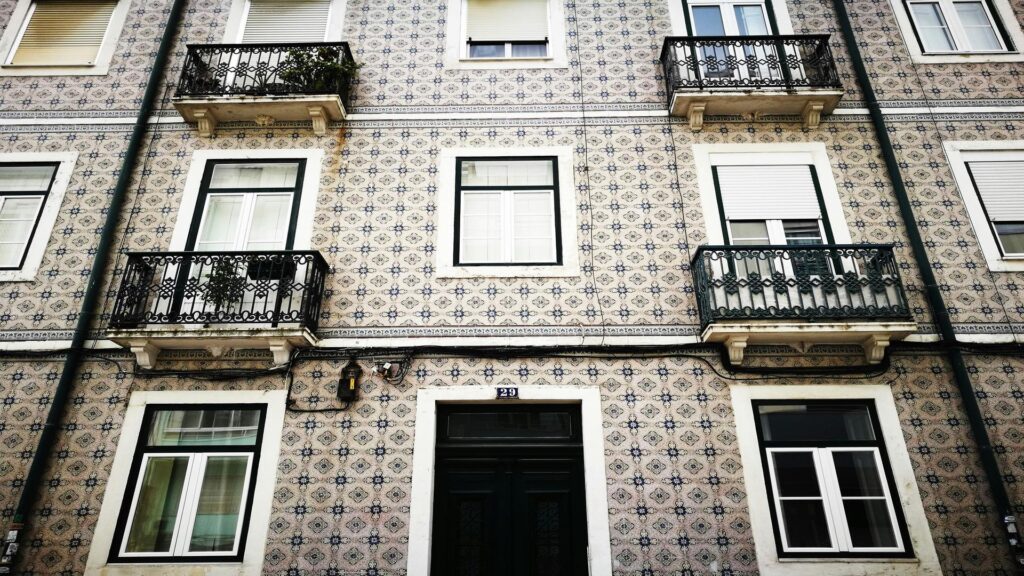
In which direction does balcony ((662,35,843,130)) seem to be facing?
toward the camera

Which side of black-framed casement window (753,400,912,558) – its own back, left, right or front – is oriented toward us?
front

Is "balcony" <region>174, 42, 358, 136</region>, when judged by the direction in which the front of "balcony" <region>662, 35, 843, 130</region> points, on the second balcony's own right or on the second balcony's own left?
on the second balcony's own right

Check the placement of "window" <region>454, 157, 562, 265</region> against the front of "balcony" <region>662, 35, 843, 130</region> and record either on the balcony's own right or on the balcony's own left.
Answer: on the balcony's own right

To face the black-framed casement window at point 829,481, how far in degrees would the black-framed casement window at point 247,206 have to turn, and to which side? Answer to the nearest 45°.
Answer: approximately 45° to its left

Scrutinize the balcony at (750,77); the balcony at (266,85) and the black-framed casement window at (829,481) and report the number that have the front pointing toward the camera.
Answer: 3

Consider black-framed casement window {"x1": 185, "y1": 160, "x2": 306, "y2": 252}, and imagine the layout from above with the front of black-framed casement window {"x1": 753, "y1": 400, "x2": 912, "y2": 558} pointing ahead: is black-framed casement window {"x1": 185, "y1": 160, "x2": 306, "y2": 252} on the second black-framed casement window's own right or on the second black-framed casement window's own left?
on the second black-framed casement window's own right

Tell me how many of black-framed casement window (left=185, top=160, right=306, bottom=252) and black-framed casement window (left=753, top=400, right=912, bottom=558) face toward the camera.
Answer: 2

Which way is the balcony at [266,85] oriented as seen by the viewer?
toward the camera

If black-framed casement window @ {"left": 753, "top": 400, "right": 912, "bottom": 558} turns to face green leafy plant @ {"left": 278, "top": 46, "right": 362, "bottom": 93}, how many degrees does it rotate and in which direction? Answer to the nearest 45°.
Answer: approximately 45° to its right

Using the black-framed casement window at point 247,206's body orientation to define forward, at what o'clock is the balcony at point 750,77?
The balcony is roughly at 10 o'clock from the black-framed casement window.
